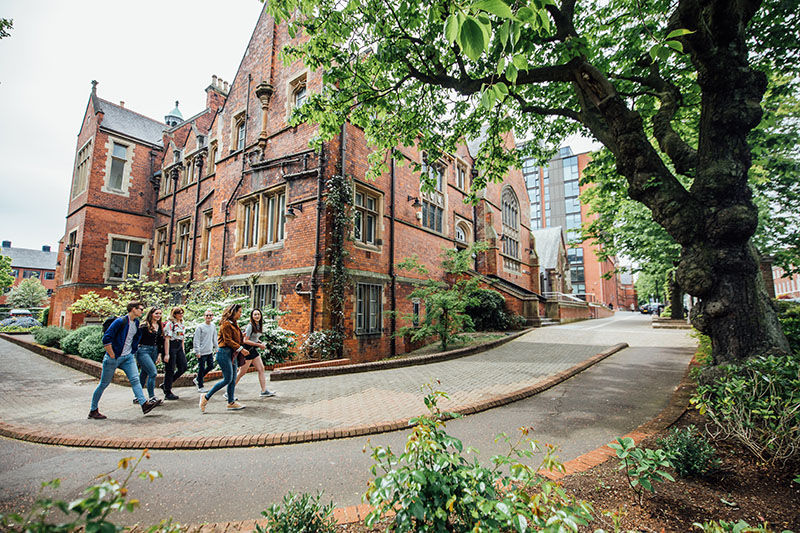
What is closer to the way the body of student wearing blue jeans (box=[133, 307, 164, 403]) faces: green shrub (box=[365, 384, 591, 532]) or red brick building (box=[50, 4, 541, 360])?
the green shrub
